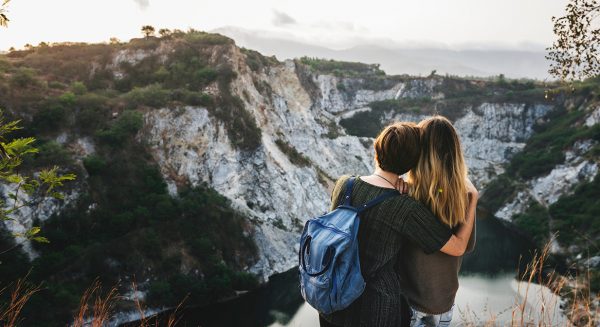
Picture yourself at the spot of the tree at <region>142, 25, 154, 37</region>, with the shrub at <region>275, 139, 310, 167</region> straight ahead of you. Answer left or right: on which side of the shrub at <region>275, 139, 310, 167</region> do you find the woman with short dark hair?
right

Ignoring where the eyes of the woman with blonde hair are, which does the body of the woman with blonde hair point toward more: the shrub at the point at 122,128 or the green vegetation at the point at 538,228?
the green vegetation

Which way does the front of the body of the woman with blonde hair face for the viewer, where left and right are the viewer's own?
facing away from the viewer

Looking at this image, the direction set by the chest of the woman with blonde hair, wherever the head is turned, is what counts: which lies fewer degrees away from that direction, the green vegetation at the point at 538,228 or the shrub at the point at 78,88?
the green vegetation

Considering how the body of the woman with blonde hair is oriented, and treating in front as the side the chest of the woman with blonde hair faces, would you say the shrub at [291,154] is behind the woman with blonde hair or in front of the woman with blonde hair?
in front

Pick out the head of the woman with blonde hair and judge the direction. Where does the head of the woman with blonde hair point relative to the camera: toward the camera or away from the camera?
away from the camera

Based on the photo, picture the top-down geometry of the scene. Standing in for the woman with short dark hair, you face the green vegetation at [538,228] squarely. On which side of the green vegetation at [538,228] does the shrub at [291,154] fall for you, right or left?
left

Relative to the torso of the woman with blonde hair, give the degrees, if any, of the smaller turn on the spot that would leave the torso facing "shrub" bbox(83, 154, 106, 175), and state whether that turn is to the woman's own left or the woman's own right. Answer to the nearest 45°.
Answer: approximately 45° to the woman's own left

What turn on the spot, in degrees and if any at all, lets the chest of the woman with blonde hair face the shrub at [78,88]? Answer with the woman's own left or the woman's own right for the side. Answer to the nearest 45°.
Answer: approximately 45° to the woman's own left

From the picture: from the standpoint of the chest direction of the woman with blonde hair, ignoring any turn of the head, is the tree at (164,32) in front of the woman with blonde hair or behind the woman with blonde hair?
in front

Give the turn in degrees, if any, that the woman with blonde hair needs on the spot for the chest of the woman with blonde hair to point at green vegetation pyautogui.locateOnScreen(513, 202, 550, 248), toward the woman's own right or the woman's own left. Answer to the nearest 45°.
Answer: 0° — they already face it
